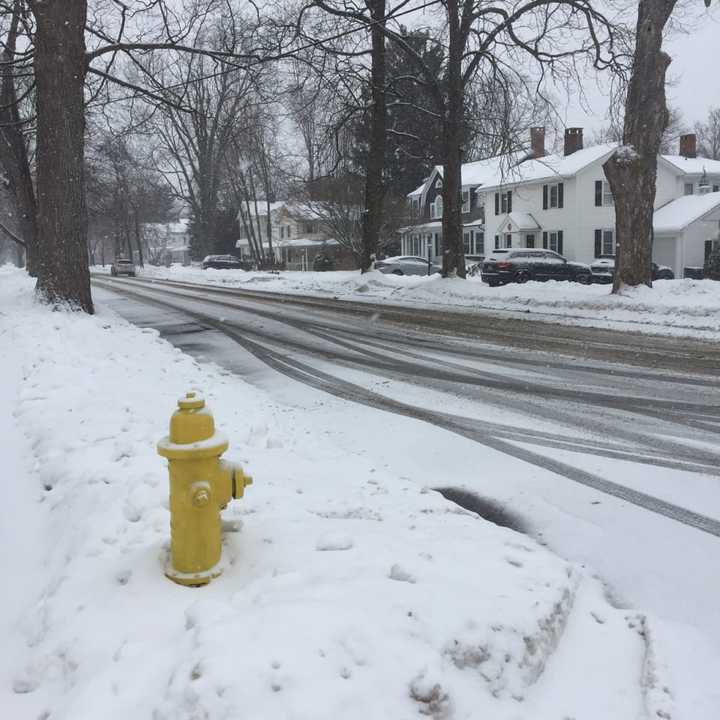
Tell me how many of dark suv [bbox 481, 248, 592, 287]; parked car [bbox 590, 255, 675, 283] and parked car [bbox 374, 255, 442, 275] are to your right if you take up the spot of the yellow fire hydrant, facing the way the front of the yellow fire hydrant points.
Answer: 0

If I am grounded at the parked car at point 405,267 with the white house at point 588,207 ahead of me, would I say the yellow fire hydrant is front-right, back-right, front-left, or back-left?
back-right

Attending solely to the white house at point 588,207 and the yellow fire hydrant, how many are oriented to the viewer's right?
1

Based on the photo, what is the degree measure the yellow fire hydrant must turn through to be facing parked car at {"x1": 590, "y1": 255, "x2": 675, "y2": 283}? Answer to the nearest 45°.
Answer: approximately 45° to its left

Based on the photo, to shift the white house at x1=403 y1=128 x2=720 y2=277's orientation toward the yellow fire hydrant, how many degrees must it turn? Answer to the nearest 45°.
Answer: approximately 45° to its left

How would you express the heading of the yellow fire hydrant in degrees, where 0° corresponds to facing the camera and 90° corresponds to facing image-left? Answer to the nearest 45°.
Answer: approximately 270°

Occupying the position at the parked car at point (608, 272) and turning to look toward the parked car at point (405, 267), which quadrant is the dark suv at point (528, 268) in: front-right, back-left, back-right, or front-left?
front-left

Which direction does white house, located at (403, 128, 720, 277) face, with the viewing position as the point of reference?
facing the viewer and to the left of the viewer

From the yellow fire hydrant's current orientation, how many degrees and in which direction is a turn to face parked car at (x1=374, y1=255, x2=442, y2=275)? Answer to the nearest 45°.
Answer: approximately 90° to its left

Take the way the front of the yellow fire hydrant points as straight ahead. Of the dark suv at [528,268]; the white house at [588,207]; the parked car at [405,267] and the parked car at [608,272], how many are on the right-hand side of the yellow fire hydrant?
0

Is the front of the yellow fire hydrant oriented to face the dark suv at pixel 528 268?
no

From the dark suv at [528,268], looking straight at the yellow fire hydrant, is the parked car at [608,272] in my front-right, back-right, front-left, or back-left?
back-left

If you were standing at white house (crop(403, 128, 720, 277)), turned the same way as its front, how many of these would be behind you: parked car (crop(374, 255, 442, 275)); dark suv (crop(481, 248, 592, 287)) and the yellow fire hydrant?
0

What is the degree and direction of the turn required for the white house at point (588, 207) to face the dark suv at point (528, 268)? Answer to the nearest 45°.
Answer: approximately 45° to its left

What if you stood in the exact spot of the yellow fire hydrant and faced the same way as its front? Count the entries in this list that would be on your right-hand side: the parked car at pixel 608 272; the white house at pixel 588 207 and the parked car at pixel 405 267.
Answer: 0
